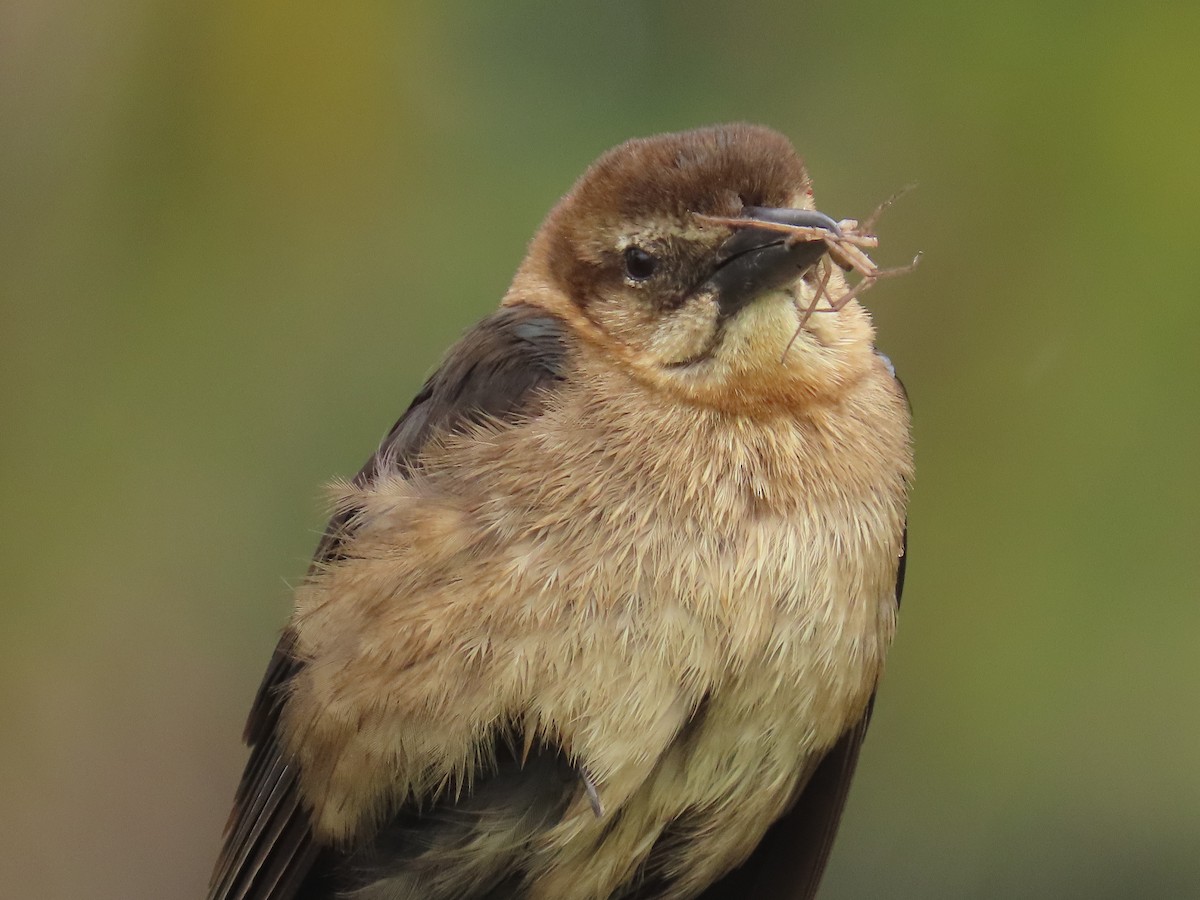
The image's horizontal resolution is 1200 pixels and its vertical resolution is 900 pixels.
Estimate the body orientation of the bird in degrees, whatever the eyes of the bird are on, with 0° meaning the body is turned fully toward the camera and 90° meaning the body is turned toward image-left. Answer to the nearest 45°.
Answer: approximately 315°
